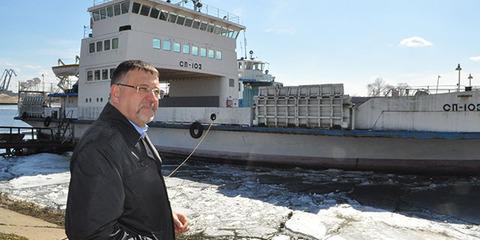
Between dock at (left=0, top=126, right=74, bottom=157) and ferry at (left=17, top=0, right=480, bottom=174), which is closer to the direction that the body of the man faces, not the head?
the ferry

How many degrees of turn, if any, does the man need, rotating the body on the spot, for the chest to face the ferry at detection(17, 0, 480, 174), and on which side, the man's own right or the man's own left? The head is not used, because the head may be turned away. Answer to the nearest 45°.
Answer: approximately 90° to the man's own left

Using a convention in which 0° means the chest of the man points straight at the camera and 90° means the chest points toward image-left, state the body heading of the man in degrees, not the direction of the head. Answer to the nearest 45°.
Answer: approximately 270°
